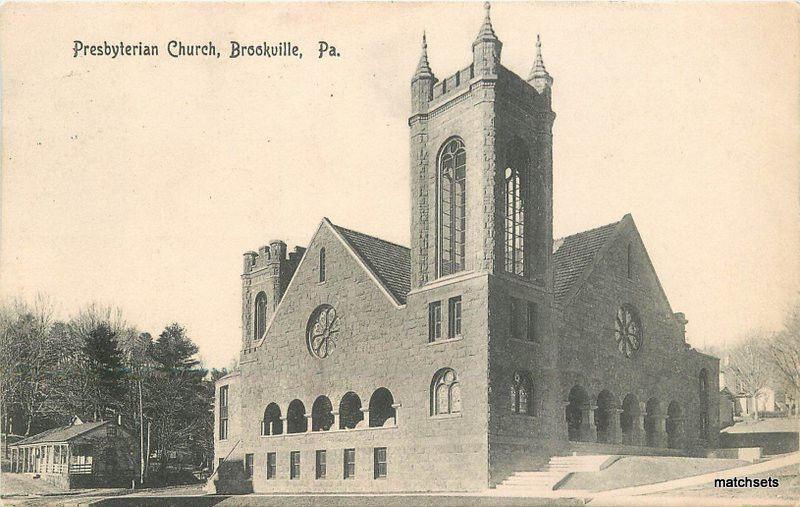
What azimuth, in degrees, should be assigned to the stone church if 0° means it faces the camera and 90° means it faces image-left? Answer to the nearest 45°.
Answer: approximately 315°

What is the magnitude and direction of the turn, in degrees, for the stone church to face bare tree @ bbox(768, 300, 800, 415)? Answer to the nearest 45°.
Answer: approximately 45° to its left
